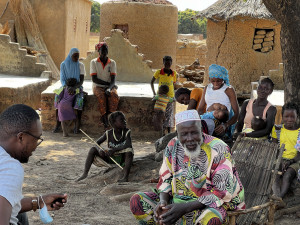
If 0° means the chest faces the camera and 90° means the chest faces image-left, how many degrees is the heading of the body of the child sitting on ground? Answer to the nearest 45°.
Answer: approximately 0°

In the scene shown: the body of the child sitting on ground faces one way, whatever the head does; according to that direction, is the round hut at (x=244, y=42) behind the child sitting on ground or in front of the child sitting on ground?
behind

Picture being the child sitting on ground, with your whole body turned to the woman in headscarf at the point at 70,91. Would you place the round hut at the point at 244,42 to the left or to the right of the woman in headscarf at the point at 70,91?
right

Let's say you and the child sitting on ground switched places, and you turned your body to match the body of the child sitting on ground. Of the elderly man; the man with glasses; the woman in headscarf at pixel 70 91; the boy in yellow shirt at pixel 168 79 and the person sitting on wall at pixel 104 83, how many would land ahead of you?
2

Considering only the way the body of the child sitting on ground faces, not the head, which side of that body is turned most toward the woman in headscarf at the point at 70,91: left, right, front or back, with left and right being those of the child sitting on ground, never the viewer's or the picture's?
back

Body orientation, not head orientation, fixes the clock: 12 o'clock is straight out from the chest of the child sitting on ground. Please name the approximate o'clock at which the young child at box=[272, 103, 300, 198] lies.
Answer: The young child is roughly at 10 o'clock from the child sitting on ground.

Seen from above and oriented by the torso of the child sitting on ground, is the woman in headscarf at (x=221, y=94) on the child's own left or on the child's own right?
on the child's own left

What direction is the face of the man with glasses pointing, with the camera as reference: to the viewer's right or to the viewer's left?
to the viewer's right

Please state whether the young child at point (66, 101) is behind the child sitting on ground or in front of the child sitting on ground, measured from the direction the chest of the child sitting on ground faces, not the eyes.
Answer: behind

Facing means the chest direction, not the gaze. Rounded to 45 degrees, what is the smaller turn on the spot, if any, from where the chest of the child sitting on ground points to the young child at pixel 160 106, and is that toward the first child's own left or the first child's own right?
approximately 180°

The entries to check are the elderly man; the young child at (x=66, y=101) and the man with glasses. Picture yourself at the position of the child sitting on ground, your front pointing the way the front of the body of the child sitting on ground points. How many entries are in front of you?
2

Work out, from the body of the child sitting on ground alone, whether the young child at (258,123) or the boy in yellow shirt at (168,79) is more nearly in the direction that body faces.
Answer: the young child
